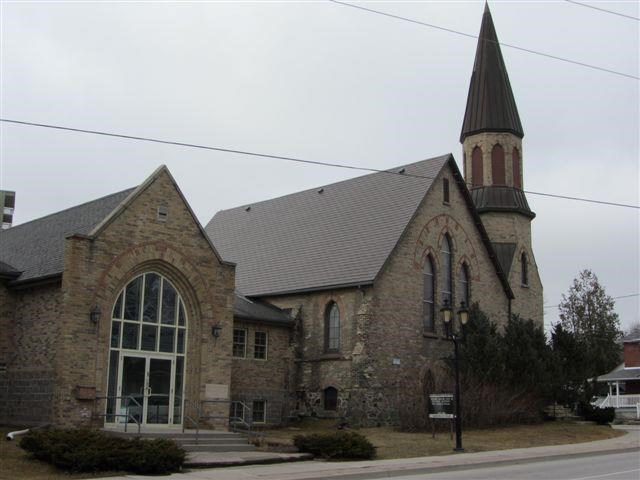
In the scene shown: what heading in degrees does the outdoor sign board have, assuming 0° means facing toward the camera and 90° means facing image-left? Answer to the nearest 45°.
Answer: approximately 0°

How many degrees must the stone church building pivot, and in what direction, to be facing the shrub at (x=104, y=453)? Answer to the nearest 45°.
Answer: approximately 45° to its right

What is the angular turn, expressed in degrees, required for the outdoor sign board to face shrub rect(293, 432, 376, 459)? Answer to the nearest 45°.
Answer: approximately 45° to its right

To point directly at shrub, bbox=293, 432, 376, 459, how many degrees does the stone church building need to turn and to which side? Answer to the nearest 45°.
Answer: approximately 45° to its right

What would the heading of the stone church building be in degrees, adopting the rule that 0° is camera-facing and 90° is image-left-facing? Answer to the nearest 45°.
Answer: approximately 315°

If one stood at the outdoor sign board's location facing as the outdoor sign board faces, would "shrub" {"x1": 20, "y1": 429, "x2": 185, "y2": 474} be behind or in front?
in front
